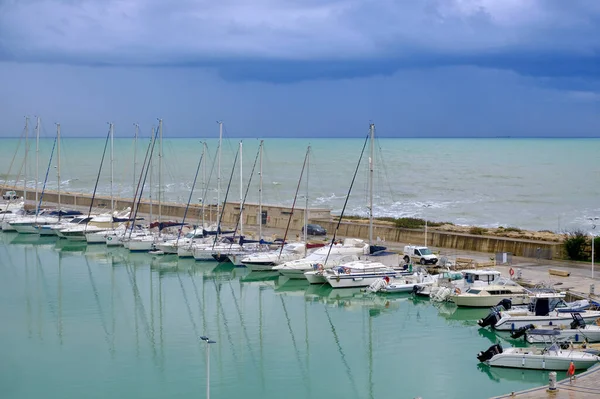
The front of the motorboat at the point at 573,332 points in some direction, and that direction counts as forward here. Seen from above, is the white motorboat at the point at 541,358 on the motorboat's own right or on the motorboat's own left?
on the motorboat's own right

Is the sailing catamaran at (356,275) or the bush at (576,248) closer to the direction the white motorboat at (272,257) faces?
the sailing catamaran

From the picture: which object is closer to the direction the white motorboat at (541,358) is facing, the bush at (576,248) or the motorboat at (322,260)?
the bush

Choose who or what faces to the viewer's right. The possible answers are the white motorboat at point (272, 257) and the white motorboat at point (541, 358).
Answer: the white motorboat at point (541, 358)

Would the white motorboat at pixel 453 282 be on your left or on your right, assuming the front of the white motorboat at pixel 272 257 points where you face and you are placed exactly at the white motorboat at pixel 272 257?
on your left

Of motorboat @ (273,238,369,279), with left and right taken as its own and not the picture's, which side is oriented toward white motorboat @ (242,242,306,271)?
right

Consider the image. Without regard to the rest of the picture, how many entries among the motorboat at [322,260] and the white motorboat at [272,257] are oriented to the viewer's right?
0

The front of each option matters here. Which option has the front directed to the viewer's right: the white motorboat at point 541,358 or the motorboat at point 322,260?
the white motorboat

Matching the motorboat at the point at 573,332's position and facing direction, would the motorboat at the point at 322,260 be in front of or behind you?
behind

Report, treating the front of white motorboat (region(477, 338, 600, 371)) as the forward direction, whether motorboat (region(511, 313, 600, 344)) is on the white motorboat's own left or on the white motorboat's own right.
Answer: on the white motorboat's own left

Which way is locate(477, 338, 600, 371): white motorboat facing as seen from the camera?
to the viewer's right

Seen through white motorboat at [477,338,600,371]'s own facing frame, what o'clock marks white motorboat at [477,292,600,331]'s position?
white motorboat at [477,292,600,331] is roughly at 9 o'clock from white motorboat at [477,338,600,371].

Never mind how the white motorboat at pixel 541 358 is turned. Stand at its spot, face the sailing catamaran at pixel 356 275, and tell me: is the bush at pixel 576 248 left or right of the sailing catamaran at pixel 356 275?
right

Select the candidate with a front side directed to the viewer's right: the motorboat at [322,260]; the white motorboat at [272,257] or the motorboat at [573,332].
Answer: the motorboat at [573,332]

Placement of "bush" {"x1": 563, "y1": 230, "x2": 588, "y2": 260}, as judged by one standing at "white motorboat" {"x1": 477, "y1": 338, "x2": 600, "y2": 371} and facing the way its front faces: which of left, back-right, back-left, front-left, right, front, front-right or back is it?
left

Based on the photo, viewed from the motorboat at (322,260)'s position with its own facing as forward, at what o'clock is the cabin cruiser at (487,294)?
The cabin cruiser is roughly at 9 o'clock from the motorboat.

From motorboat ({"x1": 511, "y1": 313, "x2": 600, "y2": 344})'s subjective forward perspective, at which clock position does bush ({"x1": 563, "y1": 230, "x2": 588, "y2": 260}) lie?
The bush is roughly at 9 o'clock from the motorboat.

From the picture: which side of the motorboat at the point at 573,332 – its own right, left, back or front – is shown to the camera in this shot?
right

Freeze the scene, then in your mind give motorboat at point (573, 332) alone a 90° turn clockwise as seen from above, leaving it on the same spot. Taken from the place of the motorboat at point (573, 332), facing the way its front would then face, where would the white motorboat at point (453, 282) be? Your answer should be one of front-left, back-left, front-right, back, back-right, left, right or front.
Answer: back-right

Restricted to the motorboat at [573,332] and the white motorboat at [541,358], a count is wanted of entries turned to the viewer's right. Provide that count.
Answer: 2

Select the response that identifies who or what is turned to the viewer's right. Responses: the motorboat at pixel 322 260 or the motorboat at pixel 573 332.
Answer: the motorboat at pixel 573 332

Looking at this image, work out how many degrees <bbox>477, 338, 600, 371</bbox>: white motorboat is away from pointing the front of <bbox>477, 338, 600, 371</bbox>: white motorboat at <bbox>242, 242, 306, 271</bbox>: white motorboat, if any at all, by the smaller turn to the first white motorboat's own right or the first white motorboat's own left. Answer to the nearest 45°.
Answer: approximately 135° to the first white motorboat's own left

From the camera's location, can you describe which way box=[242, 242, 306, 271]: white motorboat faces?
facing the viewer and to the left of the viewer
